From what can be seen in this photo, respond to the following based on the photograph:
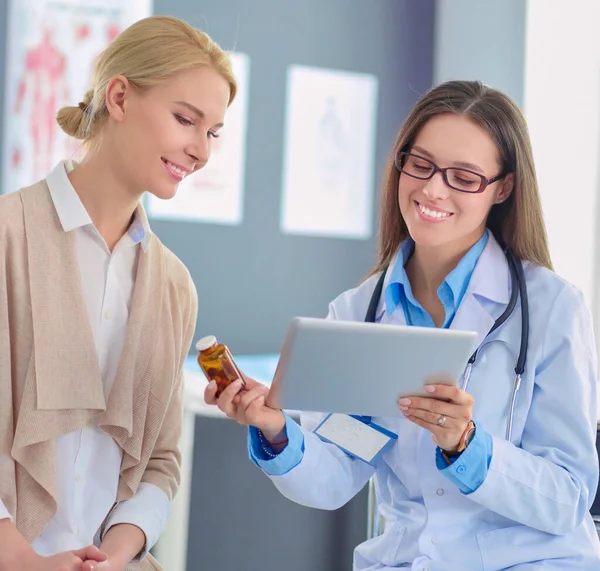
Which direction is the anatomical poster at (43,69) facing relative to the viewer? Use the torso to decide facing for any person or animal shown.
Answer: toward the camera

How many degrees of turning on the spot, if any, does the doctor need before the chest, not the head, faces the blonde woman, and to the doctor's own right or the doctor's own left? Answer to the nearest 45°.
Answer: approximately 45° to the doctor's own right

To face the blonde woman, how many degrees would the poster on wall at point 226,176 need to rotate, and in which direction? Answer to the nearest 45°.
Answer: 0° — it already faces them

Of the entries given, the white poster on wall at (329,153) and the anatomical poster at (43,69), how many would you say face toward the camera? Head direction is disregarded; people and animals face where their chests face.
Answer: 2

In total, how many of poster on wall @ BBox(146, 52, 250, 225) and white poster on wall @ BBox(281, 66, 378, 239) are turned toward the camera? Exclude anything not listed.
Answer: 2

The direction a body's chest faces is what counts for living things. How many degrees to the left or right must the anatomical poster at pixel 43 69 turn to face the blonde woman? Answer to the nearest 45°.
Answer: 0° — it already faces them

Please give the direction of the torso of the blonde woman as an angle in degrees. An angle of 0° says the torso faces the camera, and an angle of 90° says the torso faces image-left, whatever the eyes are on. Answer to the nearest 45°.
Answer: approximately 315°

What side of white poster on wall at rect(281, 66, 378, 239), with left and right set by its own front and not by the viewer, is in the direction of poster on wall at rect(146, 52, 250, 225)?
right

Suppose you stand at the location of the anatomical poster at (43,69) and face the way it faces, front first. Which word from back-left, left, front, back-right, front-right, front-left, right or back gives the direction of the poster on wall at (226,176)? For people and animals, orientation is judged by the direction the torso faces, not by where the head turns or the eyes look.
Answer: left

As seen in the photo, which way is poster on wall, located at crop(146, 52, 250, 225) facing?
toward the camera

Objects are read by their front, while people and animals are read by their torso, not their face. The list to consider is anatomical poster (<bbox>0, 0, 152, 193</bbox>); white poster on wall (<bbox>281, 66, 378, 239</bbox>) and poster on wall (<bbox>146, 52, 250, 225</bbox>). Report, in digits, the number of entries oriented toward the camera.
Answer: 3

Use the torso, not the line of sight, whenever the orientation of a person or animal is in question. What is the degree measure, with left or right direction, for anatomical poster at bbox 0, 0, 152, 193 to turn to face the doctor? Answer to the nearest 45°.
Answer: approximately 45° to its left

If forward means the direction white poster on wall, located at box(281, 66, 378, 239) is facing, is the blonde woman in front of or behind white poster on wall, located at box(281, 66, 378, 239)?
in front
